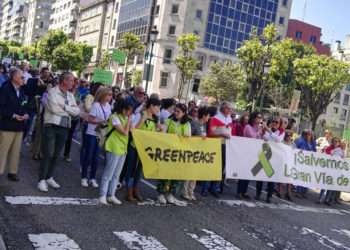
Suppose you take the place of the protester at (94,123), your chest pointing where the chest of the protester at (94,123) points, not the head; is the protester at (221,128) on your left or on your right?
on your left

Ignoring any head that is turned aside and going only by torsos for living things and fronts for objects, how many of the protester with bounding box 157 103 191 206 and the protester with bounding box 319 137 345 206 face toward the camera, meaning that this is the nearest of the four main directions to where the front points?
2

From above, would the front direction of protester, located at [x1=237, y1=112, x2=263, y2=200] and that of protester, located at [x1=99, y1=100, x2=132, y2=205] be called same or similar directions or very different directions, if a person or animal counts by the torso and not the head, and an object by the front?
same or similar directions

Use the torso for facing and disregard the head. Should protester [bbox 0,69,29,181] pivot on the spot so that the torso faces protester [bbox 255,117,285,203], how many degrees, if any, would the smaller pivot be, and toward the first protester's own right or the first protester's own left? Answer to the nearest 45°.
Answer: approximately 45° to the first protester's own left

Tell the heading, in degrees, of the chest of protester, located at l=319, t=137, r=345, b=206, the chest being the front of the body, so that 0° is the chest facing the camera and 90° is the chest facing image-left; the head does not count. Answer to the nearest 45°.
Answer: approximately 0°

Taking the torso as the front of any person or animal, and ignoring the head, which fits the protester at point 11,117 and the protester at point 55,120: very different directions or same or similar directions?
same or similar directions

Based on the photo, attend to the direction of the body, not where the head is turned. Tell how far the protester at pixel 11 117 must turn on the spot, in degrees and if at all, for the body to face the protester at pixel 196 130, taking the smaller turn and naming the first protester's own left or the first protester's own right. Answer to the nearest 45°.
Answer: approximately 45° to the first protester's own left

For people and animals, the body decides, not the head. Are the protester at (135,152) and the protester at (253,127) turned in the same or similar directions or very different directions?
same or similar directions

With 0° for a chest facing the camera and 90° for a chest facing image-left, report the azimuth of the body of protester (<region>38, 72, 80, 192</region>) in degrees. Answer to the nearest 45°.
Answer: approximately 315°

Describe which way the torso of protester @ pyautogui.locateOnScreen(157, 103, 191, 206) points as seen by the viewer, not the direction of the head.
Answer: toward the camera

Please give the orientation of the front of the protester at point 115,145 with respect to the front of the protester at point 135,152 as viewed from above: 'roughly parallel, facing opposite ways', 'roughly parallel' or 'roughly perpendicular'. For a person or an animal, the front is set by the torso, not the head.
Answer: roughly parallel

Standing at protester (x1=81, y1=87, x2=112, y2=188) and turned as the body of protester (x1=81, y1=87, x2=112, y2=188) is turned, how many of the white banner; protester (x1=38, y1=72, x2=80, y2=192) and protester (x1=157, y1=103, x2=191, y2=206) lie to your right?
1

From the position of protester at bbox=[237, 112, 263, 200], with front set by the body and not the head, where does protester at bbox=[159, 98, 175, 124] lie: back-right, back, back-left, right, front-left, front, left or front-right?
right

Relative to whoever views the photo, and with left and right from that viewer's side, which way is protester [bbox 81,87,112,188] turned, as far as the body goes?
facing the viewer and to the right of the viewer

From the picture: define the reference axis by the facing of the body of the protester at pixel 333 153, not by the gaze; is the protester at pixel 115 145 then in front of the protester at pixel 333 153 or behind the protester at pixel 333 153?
in front

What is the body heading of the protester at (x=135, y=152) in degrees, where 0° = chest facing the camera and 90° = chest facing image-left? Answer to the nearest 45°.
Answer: approximately 315°

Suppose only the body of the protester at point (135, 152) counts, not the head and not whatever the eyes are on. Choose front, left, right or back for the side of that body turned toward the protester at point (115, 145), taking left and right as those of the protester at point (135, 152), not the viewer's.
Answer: right

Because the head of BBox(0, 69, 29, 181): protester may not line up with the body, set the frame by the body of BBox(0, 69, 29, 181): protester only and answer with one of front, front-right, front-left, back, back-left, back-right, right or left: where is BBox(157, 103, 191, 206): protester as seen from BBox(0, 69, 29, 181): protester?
front-left
